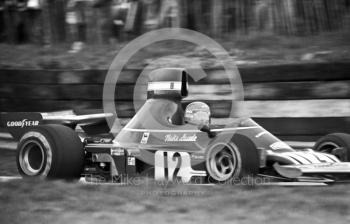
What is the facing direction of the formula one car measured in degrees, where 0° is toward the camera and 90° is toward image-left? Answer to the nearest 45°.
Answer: approximately 315°
